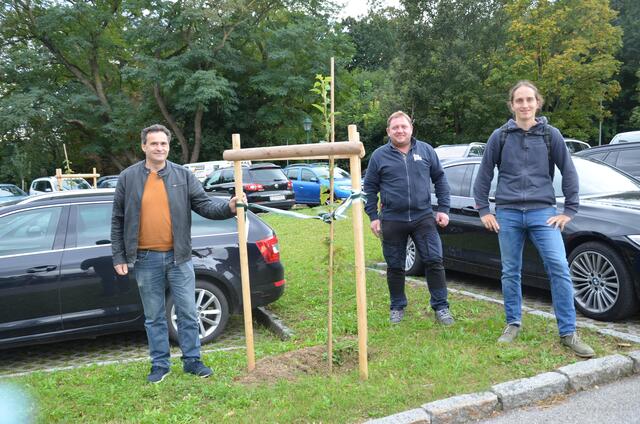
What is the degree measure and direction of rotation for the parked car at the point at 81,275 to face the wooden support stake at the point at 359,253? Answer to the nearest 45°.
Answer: approximately 135° to its left

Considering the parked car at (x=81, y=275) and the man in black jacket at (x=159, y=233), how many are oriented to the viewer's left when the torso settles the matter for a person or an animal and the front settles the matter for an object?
1

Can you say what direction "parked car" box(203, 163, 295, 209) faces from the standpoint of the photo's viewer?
facing away from the viewer and to the left of the viewer

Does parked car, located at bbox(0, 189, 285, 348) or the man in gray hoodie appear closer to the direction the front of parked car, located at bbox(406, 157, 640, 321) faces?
the man in gray hoodie

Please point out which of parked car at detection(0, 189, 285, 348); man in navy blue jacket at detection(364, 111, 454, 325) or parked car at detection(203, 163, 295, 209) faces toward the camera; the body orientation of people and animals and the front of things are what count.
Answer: the man in navy blue jacket

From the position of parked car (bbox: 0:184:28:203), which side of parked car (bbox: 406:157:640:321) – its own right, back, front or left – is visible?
back

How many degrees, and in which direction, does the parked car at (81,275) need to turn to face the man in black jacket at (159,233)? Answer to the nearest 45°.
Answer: approximately 135° to its left

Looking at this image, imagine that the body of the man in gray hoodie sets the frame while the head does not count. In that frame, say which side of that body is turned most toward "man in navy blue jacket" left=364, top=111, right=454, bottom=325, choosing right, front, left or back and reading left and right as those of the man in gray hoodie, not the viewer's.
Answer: right

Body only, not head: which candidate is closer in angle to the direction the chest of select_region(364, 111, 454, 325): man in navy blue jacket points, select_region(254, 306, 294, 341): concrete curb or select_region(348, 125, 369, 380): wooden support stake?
the wooden support stake

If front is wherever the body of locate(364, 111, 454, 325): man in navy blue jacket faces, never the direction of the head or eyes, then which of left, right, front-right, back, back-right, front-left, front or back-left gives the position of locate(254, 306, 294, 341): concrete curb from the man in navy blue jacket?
right

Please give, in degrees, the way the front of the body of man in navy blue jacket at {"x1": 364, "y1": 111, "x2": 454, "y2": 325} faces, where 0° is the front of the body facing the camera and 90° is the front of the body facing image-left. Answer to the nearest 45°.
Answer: approximately 0°

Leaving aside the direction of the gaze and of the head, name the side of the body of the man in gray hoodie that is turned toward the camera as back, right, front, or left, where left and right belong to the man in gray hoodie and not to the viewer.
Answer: front

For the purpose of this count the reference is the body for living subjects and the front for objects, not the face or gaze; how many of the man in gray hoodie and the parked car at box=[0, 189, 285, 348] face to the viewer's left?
1
